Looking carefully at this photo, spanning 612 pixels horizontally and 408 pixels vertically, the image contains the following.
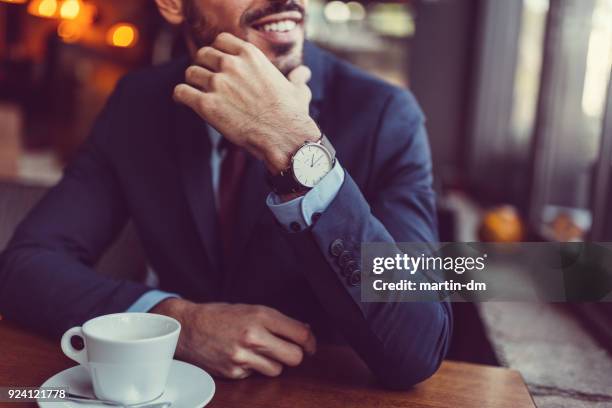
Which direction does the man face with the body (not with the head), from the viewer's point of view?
toward the camera

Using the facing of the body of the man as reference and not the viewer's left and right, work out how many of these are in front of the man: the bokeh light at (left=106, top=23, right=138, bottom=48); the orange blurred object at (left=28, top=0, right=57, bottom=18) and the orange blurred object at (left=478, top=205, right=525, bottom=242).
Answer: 0

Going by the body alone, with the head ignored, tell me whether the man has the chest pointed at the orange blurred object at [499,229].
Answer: no

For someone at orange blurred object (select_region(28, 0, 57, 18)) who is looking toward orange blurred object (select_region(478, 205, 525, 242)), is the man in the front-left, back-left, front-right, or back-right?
front-right

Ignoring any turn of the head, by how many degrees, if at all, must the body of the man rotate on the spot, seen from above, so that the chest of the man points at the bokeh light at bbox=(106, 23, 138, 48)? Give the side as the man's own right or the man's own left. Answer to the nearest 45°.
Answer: approximately 180°

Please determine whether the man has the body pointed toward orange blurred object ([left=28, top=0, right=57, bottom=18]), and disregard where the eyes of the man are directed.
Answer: no

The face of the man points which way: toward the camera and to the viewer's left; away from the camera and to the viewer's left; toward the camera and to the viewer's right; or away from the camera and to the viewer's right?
toward the camera and to the viewer's right
